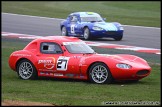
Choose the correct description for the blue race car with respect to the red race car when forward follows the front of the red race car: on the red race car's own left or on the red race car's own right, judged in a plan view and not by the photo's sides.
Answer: on the red race car's own left

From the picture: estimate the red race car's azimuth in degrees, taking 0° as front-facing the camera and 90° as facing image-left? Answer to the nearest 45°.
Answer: approximately 315°
